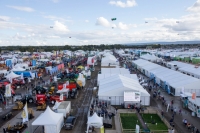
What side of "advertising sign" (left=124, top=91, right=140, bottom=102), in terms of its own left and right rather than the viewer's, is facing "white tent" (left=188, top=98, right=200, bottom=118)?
left

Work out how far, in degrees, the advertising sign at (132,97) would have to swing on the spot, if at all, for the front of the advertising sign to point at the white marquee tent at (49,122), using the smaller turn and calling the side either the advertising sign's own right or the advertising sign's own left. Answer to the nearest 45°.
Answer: approximately 45° to the advertising sign's own right

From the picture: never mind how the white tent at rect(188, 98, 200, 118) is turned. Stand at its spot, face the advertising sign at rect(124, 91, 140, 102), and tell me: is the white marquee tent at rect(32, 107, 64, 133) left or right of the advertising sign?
left

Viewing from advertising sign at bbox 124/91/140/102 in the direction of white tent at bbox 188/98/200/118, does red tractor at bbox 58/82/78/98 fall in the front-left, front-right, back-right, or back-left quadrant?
back-left

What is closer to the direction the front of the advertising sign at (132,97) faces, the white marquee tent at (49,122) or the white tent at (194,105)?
the white marquee tent

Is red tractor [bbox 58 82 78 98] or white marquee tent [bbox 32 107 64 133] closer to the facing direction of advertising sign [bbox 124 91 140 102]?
the white marquee tent

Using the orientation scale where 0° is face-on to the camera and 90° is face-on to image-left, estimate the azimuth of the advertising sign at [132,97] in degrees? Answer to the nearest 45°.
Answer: approximately 0°

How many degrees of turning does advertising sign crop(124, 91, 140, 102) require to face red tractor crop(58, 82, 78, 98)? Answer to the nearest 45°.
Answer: approximately 135° to its right

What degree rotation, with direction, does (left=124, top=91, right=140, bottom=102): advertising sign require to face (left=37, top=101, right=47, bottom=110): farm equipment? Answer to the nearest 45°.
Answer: approximately 90° to its right

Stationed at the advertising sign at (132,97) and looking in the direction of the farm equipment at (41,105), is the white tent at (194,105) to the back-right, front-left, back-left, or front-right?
back-left
